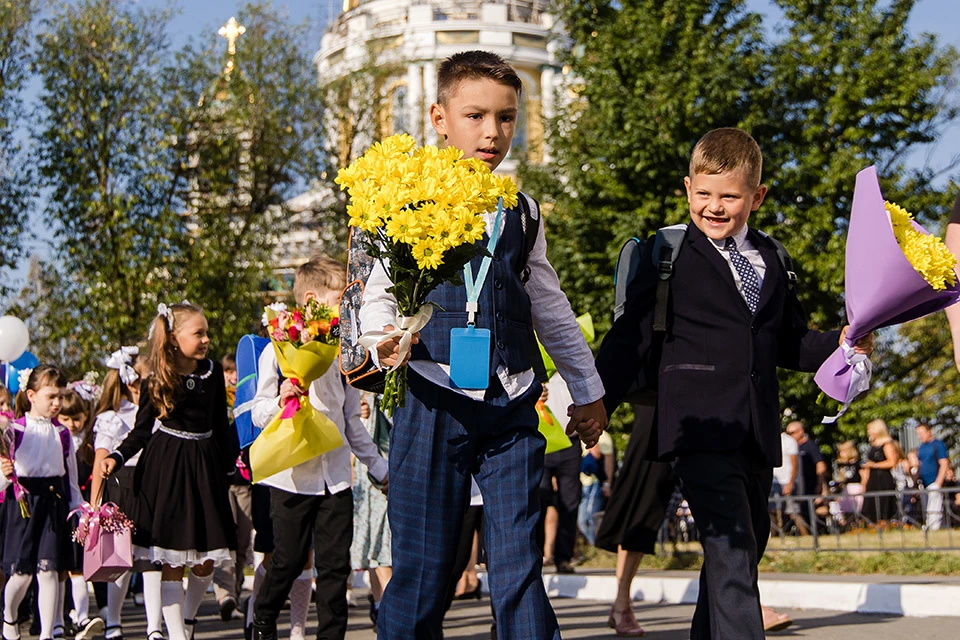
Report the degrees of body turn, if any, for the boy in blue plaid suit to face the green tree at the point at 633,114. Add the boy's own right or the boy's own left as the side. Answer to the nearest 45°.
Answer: approximately 135° to the boy's own left

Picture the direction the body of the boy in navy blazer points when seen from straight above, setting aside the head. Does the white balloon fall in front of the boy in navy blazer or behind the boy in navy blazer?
behind

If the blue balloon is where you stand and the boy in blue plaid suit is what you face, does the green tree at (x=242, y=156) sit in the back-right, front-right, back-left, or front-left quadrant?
back-left

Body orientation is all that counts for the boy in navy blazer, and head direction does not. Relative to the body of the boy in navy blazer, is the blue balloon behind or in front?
behind

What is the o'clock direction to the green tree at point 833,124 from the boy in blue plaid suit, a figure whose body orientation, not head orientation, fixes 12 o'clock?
The green tree is roughly at 8 o'clock from the boy in blue plaid suit.

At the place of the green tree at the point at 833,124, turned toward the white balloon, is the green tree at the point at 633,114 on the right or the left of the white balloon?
right

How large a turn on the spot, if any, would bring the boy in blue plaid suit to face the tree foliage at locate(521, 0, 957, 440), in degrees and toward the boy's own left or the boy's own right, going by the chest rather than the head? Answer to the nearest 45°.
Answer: approximately 135° to the boy's own left

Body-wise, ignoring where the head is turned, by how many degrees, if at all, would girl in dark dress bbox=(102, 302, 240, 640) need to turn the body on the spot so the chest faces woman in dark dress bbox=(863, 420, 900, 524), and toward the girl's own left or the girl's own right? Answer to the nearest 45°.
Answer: approximately 90° to the girl's own left
